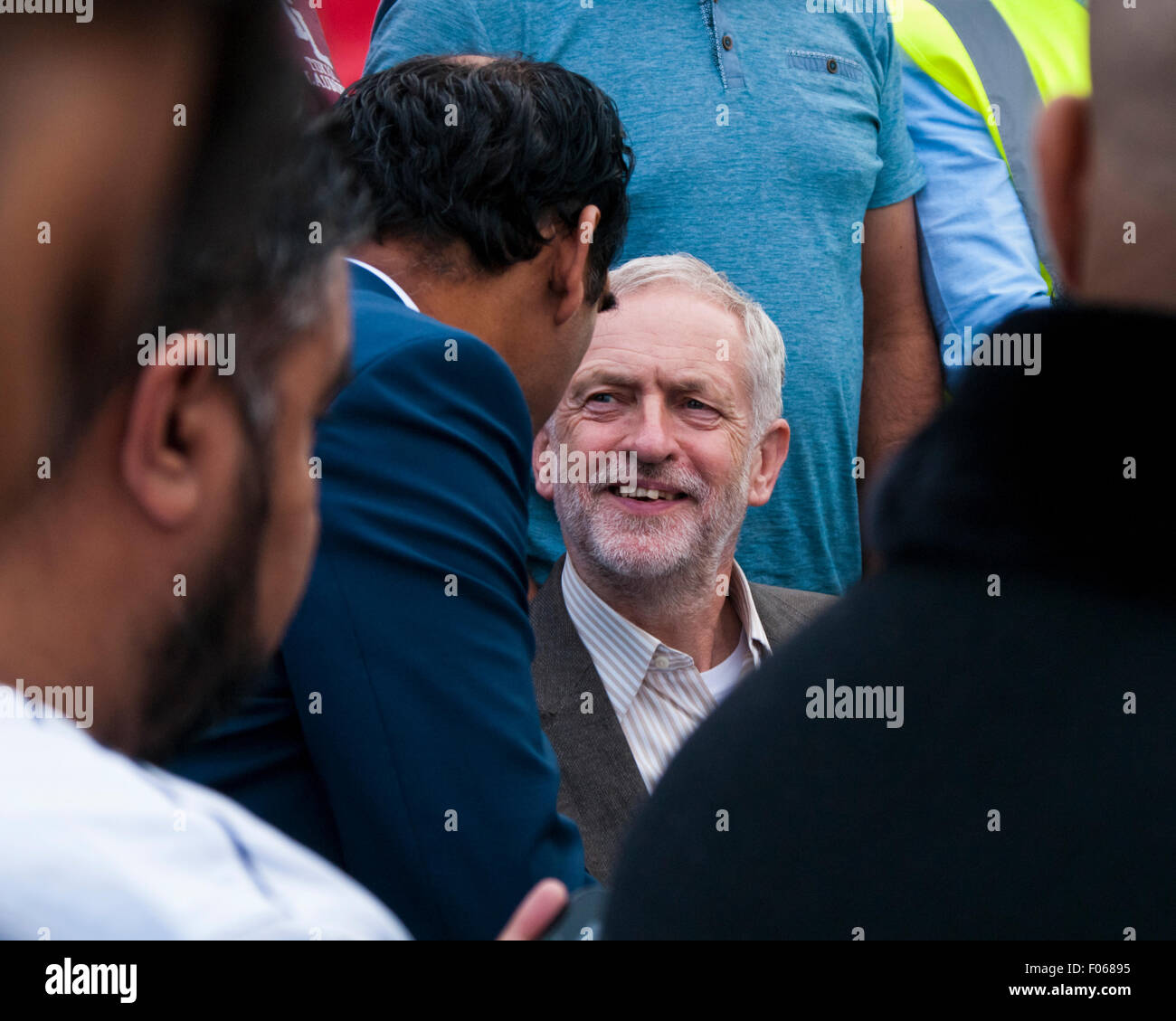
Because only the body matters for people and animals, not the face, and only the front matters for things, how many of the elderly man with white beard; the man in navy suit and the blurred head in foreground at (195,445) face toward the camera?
1

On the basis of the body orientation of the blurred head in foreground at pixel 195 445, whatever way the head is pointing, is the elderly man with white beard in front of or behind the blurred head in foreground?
in front

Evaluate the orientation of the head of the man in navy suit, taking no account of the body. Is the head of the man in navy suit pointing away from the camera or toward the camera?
away from the camera

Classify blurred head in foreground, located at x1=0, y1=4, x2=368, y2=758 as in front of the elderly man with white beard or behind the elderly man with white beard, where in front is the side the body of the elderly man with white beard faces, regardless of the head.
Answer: in front

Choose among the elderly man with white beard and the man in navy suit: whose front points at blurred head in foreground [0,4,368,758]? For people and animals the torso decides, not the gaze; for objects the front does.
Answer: the elderly man with white beard

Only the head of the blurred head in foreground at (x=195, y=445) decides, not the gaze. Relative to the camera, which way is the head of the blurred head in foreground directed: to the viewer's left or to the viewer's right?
to the viewer's right

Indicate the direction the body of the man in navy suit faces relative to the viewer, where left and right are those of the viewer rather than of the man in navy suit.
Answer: facing away from the viewer and to the right of the viewer

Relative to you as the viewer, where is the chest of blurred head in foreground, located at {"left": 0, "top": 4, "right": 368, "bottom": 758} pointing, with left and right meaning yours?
facing away from the viewer and to the right of the viewer

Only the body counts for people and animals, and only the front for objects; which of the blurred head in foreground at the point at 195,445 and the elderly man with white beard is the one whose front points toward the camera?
the elderly man with white beard

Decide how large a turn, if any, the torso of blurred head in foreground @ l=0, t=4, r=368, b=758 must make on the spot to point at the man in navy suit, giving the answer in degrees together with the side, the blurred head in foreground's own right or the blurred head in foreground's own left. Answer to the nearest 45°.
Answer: approximately 45° to the blurred head in foreground's own left

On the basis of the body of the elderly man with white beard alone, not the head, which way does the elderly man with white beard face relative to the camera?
toward the camera
